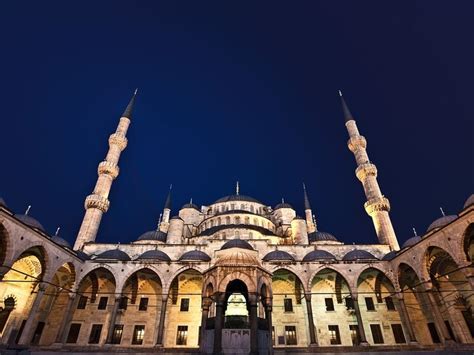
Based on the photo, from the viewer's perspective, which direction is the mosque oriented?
toward the camera
